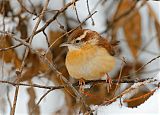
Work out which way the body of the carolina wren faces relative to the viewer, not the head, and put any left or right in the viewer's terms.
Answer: facing the viewer and to the left of the viewer
